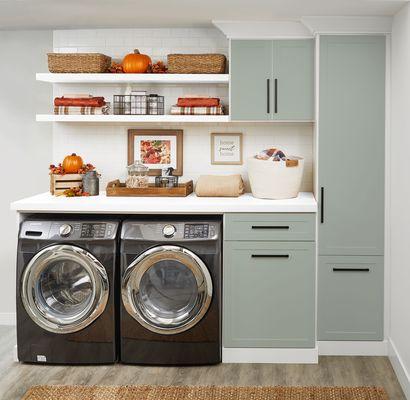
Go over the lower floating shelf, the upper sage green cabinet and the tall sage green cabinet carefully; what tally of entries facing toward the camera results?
3

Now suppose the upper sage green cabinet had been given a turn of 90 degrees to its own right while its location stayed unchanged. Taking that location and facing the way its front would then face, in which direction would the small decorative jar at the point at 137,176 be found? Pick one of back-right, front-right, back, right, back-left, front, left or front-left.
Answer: front

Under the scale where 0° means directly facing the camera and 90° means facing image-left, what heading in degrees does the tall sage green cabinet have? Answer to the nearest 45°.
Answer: approximately 0°

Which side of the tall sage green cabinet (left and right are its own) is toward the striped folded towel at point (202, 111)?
right

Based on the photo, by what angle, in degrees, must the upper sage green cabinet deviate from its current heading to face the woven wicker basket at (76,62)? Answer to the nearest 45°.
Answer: approximately 90° to its right

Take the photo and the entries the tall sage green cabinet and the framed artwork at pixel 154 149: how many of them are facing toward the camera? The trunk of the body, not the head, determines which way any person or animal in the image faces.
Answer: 2

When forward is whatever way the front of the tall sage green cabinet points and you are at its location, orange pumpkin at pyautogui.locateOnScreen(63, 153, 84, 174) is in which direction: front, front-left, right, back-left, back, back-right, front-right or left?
right

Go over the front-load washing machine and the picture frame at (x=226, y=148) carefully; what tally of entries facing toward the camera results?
2
